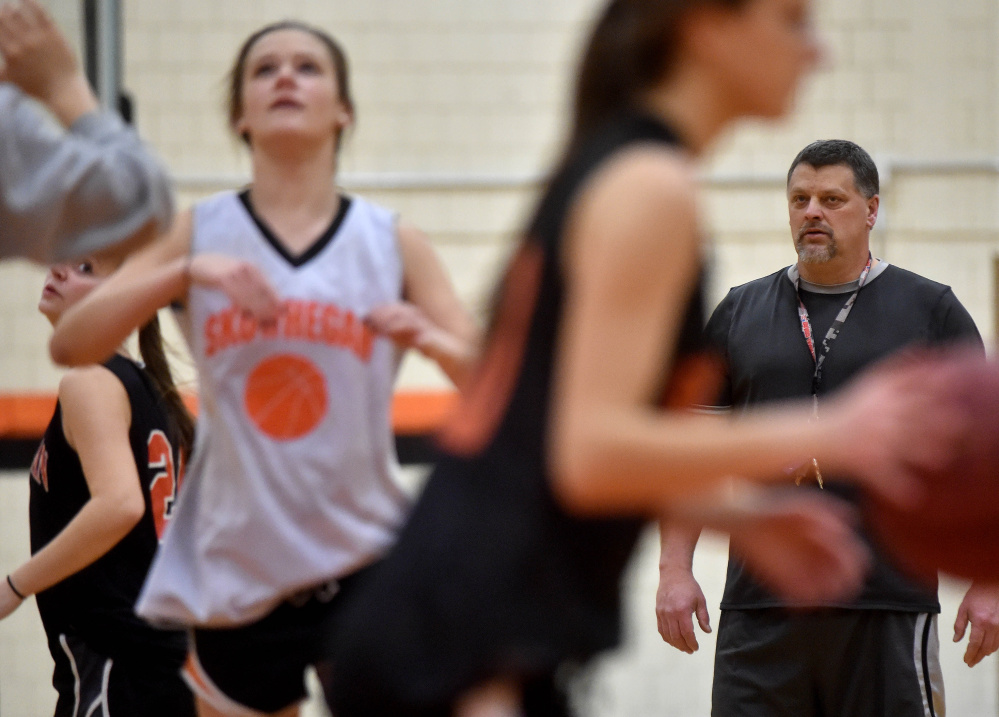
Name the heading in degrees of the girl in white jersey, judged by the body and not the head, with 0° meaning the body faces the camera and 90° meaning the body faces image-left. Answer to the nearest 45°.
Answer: approximately 0°
